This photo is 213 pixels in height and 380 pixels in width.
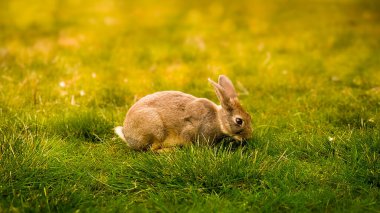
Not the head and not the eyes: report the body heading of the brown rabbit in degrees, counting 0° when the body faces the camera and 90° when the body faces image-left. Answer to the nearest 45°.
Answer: approximately 270°
